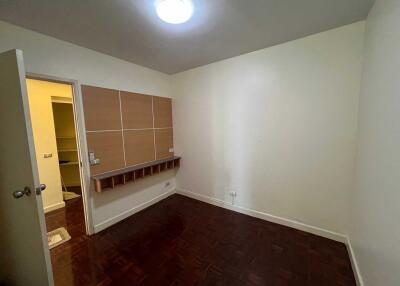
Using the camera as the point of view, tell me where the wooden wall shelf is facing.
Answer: facing the viewer and to the right of the viewer
